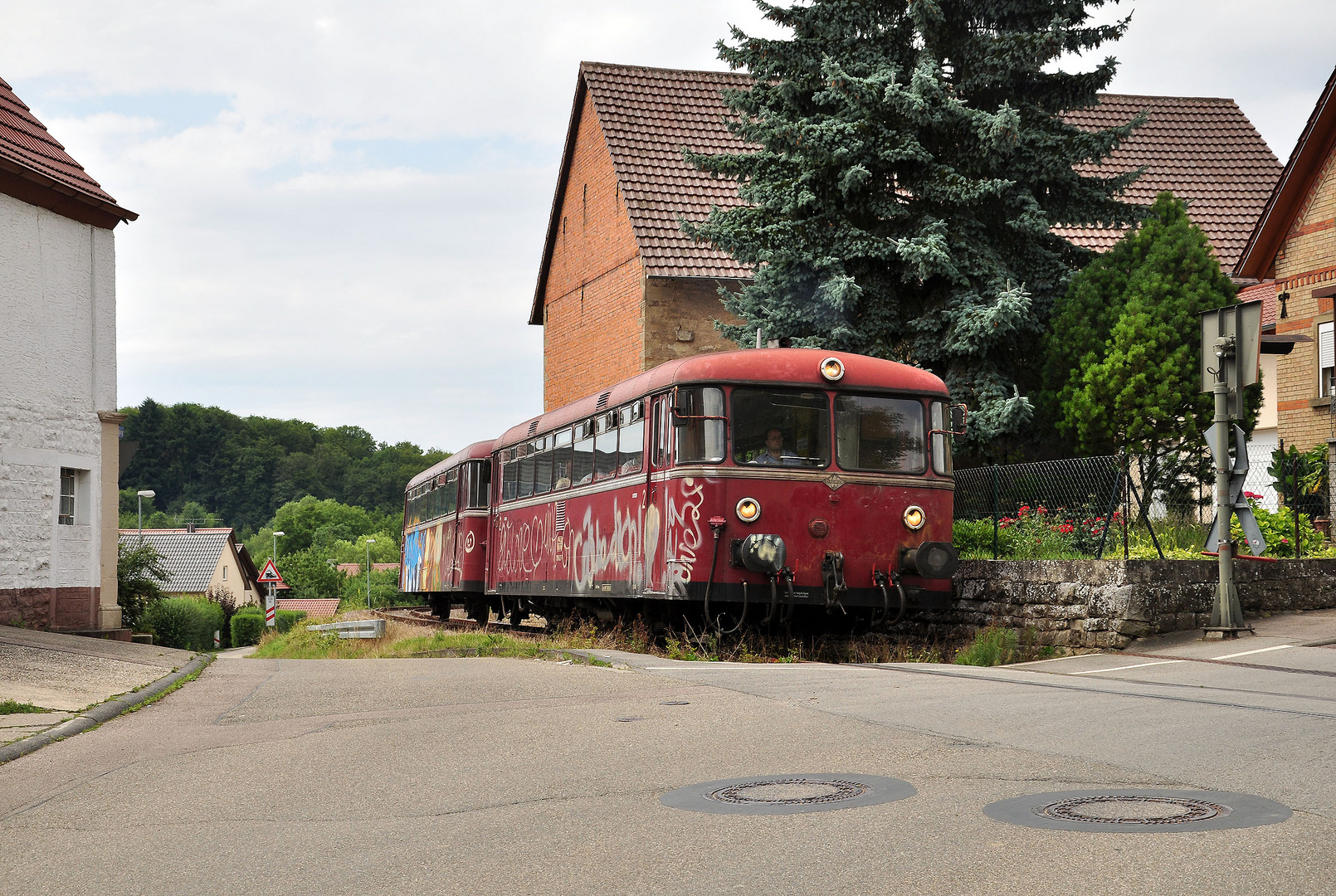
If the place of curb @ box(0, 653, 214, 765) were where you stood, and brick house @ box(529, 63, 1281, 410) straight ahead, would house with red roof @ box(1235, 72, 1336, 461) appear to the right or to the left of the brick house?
right

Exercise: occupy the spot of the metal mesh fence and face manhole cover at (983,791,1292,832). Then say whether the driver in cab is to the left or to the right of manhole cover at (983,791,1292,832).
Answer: right

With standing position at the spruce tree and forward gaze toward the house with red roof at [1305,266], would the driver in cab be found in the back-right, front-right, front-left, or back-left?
back-right

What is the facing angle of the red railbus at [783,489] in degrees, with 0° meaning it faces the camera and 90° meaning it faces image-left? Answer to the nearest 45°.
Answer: approximately 315°

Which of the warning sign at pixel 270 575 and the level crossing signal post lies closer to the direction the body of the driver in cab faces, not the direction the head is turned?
the level crossing signal post

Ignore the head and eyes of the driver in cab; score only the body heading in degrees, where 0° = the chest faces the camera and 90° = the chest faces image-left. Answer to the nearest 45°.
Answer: approximately 0°

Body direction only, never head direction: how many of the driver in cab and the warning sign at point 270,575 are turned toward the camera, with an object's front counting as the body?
2

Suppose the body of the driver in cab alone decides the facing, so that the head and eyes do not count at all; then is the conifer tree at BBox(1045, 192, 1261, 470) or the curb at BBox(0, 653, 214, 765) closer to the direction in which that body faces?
the curb

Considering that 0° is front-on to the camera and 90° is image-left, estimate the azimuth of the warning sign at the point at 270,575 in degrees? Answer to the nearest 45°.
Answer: approximately 0°
